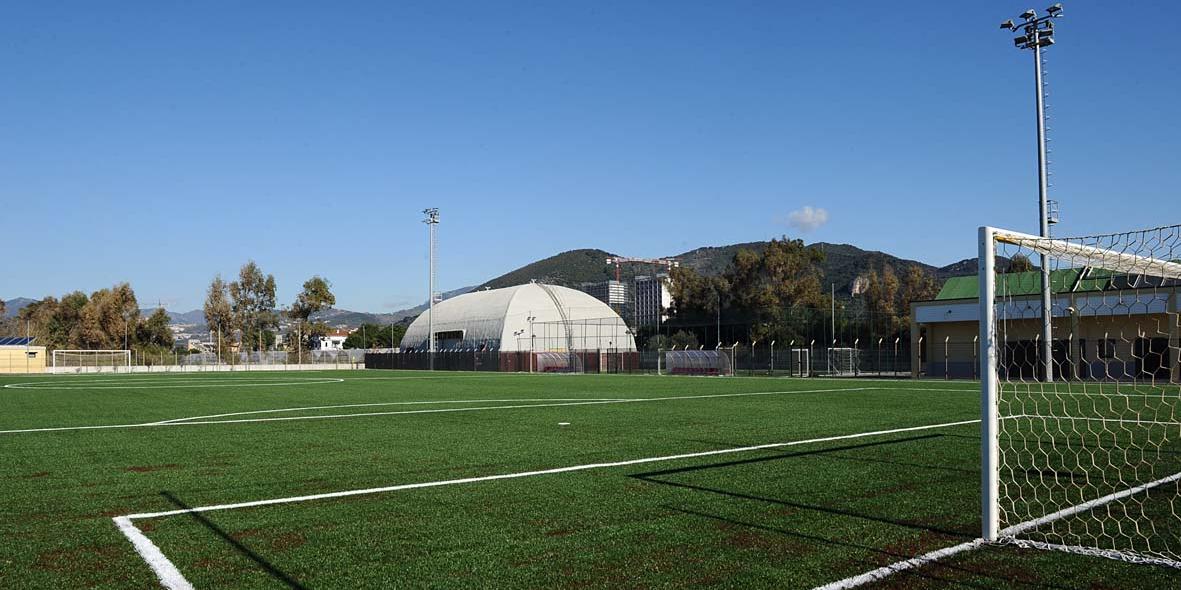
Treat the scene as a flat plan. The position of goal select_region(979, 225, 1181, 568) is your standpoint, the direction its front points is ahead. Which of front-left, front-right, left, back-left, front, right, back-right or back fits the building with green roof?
front-right

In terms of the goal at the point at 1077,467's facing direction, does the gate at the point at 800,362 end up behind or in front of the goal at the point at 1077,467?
in front

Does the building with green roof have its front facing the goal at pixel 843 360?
no

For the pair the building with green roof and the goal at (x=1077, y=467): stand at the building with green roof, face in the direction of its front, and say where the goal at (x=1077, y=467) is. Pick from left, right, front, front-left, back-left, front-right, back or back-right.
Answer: front

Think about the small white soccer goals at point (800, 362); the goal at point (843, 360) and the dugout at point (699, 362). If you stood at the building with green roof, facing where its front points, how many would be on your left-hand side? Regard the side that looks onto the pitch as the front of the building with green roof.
0

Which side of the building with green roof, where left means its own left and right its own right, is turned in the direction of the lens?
front

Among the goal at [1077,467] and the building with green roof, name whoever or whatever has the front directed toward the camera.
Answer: the building with green roof

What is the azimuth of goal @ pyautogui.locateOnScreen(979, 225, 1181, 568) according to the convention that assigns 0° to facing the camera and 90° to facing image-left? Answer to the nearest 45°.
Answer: approximately 135°

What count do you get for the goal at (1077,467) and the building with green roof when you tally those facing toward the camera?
1
